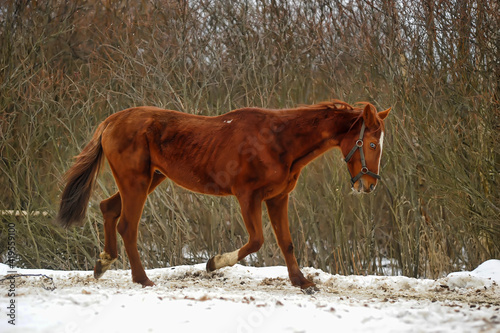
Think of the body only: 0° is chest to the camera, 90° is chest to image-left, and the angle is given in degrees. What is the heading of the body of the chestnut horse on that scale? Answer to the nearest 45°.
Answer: approximately 270°
